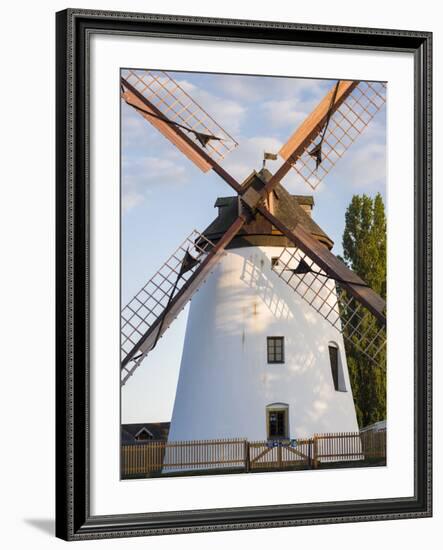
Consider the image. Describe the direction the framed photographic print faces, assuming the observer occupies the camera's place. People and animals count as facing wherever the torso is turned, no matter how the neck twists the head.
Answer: facing the viewer and to the right of the viewer
